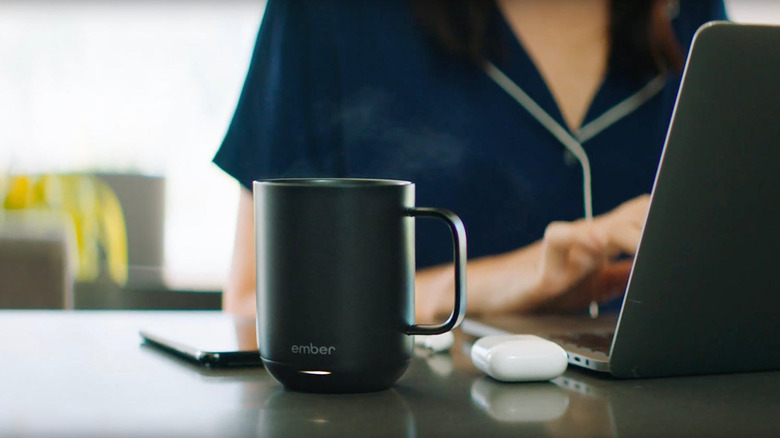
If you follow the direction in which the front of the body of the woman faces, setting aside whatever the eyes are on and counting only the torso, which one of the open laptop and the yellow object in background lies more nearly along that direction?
the open laptop

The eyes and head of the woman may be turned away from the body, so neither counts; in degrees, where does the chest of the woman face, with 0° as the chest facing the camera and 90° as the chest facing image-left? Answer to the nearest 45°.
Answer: approximately 315°

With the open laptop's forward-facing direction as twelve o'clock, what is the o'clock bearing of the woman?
The woman is roughly at 1 o'clock from the open laptop.

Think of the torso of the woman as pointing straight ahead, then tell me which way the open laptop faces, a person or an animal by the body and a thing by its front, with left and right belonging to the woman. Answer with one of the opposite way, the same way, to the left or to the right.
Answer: the opposite way

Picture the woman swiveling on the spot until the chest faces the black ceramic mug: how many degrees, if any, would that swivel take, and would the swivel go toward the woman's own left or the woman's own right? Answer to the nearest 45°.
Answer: approximately 45° to the woman's own right

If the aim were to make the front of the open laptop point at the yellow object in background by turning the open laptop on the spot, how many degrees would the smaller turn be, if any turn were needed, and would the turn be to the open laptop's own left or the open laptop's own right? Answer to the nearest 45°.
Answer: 0° — it already faces it

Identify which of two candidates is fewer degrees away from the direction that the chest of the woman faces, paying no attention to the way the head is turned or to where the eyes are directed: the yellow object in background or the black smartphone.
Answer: the black smartphone

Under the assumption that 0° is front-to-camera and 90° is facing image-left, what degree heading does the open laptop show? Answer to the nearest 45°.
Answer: approximately 135°
